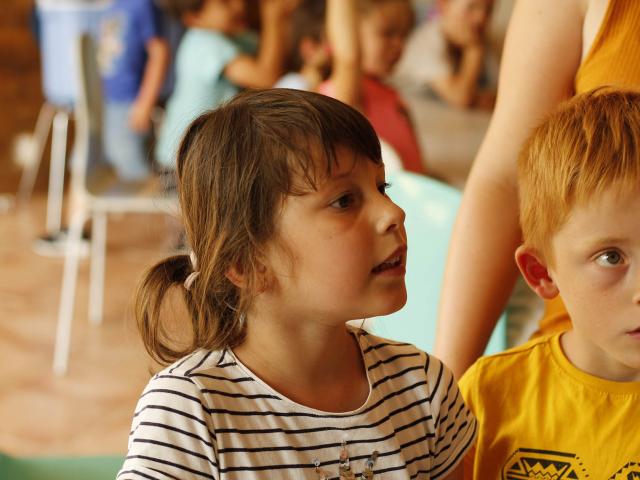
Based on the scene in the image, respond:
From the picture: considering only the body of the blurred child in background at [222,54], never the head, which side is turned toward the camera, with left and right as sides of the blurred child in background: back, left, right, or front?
right

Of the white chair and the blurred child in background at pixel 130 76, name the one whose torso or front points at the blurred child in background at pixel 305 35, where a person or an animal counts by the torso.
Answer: the white chair

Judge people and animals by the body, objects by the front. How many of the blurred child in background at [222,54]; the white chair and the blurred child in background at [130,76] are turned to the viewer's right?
2

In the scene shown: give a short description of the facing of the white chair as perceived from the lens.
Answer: facing to the right of the viewer

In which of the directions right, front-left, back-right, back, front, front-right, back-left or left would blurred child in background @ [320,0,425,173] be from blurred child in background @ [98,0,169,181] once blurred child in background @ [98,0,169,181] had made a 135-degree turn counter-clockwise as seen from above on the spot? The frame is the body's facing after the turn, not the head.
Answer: front-right

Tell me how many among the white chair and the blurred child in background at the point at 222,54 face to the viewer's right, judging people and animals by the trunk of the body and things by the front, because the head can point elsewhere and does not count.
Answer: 2

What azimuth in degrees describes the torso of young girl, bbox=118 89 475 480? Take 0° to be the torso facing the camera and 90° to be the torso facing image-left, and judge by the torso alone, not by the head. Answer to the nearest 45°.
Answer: approximately 315°

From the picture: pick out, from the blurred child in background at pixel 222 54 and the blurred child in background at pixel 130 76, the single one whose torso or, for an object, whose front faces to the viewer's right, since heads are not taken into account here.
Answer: the blurred child in background at pixel 222 54
